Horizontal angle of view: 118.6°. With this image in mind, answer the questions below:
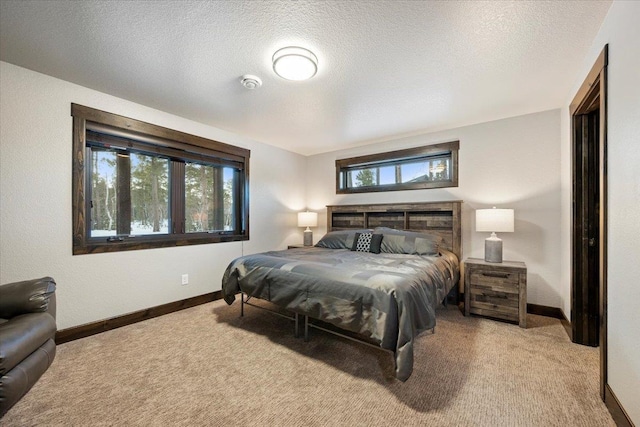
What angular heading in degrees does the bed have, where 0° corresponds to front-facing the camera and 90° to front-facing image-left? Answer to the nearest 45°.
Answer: approximately 45°

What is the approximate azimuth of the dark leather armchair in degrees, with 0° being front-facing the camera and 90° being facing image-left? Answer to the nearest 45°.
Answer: approximately 315°

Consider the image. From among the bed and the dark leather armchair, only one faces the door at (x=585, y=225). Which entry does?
the dark leather armchair

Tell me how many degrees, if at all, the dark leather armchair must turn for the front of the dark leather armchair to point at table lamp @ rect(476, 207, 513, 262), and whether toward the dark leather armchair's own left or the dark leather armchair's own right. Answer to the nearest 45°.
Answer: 0° — it already faces it

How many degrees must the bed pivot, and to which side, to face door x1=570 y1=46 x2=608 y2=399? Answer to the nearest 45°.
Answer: approximately 135° to its left

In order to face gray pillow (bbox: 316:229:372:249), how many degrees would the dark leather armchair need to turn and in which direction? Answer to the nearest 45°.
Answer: approximately 45° to its left

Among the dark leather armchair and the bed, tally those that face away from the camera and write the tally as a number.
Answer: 0

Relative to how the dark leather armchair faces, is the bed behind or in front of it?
in front
